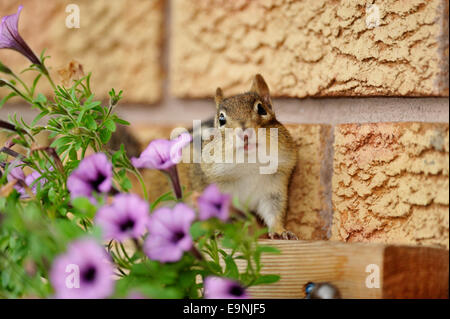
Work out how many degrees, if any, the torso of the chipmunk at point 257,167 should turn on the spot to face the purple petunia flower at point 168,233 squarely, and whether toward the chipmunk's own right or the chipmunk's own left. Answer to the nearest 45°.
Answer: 0° — it already faces it

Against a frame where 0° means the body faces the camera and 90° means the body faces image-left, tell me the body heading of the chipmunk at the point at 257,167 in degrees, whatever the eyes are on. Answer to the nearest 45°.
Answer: approximately 0°

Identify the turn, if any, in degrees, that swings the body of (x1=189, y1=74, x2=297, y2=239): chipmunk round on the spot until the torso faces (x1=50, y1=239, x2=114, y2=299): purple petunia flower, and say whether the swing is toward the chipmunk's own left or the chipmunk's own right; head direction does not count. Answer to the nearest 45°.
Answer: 0° — it already faces it
